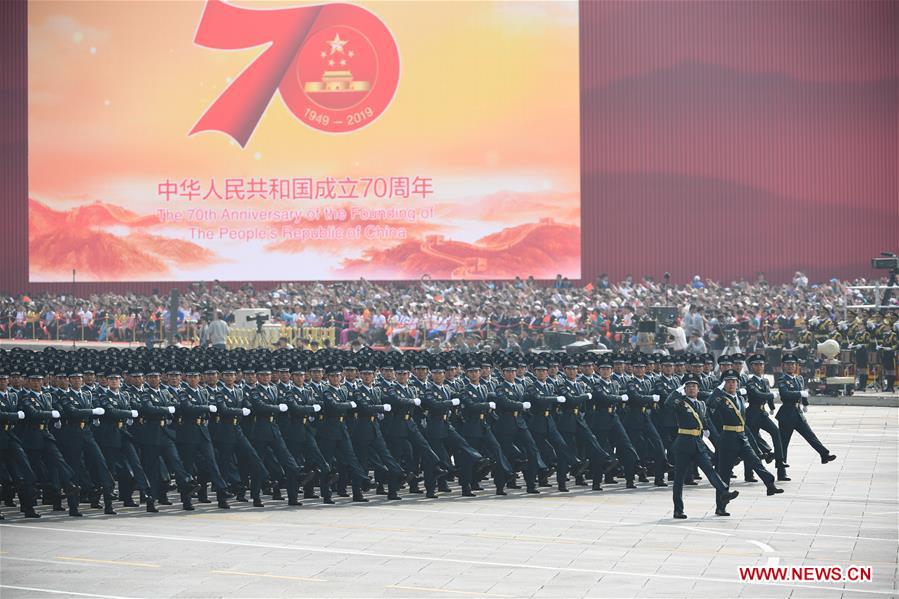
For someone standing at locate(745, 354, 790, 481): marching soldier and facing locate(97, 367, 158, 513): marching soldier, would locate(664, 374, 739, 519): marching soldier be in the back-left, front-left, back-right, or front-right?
front-left

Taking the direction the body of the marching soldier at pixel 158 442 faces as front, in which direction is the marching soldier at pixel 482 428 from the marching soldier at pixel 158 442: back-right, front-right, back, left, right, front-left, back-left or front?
front-left

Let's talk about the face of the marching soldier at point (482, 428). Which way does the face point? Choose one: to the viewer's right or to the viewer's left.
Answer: to the viewer's right

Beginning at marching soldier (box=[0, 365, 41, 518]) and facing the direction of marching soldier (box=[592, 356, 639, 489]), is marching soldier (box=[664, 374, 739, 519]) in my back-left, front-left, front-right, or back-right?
front-right

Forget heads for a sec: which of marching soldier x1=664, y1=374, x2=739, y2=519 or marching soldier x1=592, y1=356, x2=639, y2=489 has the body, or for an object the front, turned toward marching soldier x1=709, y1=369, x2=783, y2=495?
marching soldier x1=592, y1=356, x2=639, y2=489

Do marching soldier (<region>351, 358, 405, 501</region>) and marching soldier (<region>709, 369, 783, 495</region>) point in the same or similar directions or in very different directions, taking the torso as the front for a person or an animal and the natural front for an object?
same or similar directions

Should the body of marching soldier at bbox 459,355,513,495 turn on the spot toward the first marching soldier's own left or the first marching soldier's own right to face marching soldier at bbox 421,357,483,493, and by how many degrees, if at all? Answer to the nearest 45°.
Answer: approximately 135° to the first marching soldier's own right

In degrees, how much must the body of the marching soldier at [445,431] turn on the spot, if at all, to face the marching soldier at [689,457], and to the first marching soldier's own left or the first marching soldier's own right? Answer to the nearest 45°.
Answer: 0° — they already face them

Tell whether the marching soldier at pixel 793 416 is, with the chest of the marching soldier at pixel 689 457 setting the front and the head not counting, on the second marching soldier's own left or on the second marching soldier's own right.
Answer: on the second marching soldier's own left

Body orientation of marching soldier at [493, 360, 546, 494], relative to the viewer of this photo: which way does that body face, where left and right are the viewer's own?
facing the viewer and to the right of the viewer

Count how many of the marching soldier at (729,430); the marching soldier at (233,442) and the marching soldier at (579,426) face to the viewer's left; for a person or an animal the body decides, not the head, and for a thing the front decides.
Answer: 0

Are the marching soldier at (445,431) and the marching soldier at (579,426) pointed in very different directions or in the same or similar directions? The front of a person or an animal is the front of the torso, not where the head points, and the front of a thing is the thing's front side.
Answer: same or similar directions

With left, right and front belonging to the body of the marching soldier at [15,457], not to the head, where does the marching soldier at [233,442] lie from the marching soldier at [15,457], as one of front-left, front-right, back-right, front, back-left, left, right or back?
front-left
